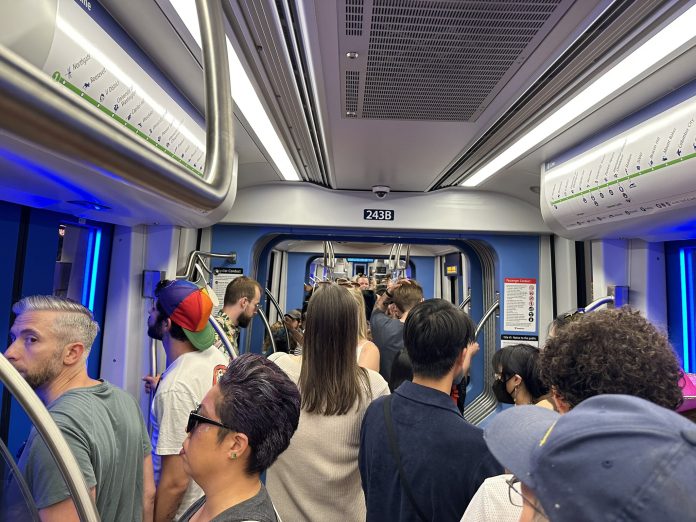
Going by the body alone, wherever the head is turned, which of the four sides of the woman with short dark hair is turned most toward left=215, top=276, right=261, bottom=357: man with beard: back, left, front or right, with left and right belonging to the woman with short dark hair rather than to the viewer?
right

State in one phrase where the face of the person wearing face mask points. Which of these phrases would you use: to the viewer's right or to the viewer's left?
to the viewer's left

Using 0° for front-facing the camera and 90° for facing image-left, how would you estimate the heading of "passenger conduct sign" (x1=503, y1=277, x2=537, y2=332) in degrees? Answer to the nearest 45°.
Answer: approximately 0°

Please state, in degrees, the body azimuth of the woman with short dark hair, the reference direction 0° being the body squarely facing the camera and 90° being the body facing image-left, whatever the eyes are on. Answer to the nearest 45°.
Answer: approximately 90°

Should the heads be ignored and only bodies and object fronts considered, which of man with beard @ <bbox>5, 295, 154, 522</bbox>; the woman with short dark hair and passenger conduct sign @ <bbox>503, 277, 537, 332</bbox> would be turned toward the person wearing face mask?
the passenger conduct sign

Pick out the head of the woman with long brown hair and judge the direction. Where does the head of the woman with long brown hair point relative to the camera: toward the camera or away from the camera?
away from the camera

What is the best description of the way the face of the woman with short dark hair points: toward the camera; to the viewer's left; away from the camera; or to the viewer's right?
to the viewer's left

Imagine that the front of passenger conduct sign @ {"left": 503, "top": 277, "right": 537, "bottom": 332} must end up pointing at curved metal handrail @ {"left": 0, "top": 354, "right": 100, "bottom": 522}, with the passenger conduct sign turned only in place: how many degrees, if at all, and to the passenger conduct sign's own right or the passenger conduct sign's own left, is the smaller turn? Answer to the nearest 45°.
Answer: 0° — it already faces it

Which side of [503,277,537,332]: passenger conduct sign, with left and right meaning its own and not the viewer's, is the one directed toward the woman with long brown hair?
front

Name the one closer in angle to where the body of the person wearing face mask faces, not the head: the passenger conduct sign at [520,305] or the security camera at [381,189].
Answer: the security camera

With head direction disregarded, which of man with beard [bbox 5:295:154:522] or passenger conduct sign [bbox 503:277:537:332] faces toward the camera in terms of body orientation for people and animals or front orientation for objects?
the passenger conduct sign

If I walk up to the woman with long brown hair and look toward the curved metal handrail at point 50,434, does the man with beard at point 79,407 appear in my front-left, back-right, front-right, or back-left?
front-right
